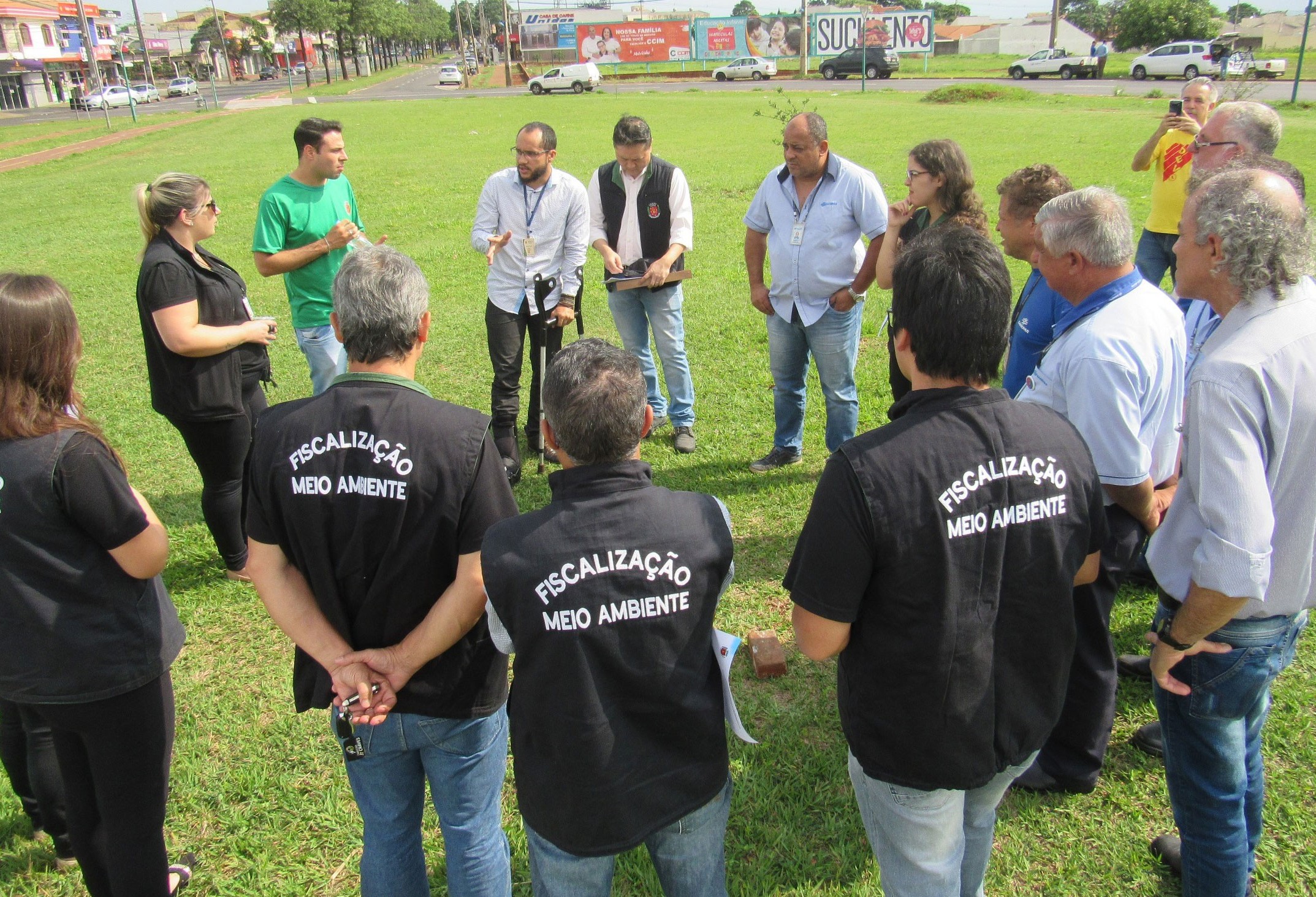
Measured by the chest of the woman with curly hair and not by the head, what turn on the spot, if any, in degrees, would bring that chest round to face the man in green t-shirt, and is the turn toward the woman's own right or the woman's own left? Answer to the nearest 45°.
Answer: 0° — they already face them

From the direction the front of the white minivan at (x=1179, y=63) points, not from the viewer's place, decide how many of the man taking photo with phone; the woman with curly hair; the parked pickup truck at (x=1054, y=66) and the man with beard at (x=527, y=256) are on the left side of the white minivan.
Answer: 3

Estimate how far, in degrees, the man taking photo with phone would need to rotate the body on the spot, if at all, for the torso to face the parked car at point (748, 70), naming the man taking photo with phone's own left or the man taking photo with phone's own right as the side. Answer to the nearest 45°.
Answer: approximately 90° to the man taking photo with phone's own right

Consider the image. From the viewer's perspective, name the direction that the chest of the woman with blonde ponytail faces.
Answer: to the viewer's right

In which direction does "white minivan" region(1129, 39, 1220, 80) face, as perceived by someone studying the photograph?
facing to the left of the viewer

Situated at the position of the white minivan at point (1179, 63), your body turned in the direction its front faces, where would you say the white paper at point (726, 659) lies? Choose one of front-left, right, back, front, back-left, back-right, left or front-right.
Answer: left

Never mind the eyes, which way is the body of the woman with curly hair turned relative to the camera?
to the viewer's left

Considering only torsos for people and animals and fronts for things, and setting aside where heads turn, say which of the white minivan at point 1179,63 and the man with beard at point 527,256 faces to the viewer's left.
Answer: the white minivan

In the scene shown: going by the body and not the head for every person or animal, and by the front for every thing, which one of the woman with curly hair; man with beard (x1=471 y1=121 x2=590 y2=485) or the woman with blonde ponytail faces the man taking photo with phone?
the woman with blonde ponytail

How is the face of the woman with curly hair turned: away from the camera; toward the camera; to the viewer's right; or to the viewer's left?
to the viewer's left

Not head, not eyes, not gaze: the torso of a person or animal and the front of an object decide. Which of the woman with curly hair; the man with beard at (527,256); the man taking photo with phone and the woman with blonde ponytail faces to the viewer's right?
the woman with blonde ponytail

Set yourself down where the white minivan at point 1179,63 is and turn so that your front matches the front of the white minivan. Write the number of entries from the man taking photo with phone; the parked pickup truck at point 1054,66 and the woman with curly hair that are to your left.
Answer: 2

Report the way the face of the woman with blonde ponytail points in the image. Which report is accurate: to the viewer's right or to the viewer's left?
to the viewer's right

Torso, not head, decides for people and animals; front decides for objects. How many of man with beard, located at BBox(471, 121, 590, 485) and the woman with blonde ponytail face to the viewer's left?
0
